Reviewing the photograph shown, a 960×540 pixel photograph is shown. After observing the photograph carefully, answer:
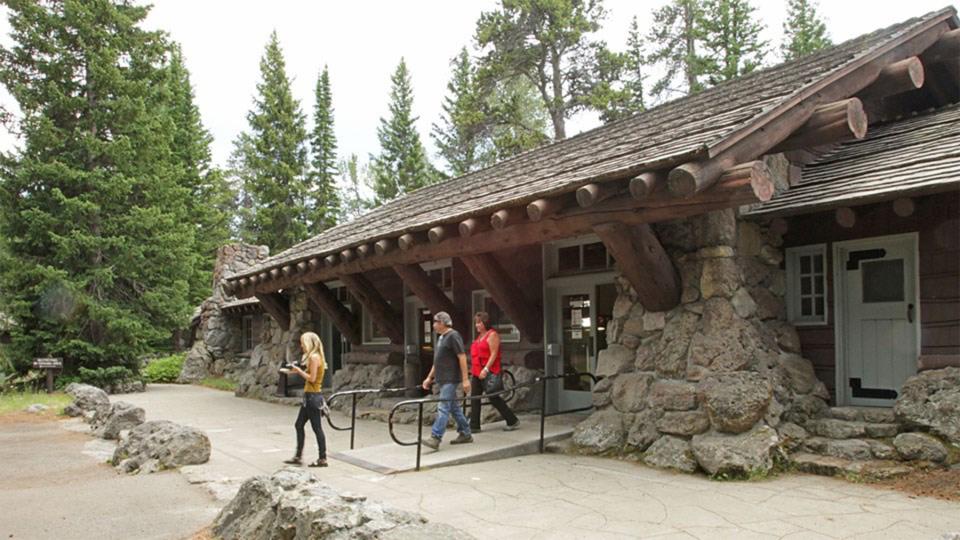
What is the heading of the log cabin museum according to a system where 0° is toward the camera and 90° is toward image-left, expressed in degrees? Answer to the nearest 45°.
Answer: approximately 45°

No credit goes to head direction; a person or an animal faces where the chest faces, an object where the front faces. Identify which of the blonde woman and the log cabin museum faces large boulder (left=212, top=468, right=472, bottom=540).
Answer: the log cabin museum

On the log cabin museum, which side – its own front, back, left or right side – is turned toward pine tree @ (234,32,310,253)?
right

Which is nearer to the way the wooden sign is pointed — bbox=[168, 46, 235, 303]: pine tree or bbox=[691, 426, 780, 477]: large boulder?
the large boulder

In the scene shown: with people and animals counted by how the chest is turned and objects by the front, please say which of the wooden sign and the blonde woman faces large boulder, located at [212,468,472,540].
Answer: the wooden sign

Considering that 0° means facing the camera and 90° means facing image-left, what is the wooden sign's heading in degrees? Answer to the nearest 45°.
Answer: approximately 0°

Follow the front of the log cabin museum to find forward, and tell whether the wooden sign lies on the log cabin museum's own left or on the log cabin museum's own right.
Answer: on the log cabin museum's own right

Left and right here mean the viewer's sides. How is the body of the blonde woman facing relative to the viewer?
facing to the left of the viewer

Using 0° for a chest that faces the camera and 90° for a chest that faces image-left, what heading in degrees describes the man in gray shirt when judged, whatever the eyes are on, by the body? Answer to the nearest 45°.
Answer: approximately 90°

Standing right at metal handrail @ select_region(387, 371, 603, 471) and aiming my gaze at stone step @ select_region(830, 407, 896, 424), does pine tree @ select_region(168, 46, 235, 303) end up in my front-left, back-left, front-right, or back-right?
back-left

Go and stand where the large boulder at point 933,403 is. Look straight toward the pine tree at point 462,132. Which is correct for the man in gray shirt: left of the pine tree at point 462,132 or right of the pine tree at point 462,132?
left
